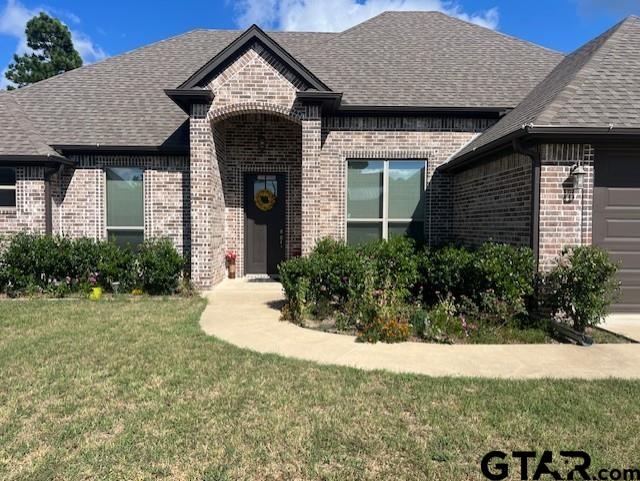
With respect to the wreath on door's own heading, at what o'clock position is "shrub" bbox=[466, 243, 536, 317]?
The shrub is roughly at 11 o'clock from the wreath on door.

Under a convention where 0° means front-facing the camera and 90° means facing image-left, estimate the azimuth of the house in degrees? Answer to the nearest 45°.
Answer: approximately 0°

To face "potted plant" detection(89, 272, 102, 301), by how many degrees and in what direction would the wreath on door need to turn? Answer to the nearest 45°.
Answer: approximately 45° to its right

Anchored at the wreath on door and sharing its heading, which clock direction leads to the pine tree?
The pine tree is roughly at 5 o'clock from the wreath on door.

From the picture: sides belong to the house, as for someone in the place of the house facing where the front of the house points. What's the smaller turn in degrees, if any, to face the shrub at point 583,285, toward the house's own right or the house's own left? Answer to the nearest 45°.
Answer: approximately 45° to the house's own left

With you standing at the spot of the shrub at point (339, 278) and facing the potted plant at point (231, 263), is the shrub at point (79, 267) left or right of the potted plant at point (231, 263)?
left

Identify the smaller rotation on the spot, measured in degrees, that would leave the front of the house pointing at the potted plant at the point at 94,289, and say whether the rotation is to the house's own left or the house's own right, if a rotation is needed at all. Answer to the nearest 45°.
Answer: approximately 90° to the house's own right

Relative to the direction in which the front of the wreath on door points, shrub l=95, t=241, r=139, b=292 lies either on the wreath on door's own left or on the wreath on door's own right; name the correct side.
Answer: on the wreath on door's own right

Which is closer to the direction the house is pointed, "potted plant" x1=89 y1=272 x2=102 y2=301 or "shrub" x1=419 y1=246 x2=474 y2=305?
the shrub

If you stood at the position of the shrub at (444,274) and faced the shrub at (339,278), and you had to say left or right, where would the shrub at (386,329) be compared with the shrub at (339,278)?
left

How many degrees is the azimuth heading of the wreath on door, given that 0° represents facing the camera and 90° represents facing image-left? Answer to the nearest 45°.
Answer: approximately 0°
